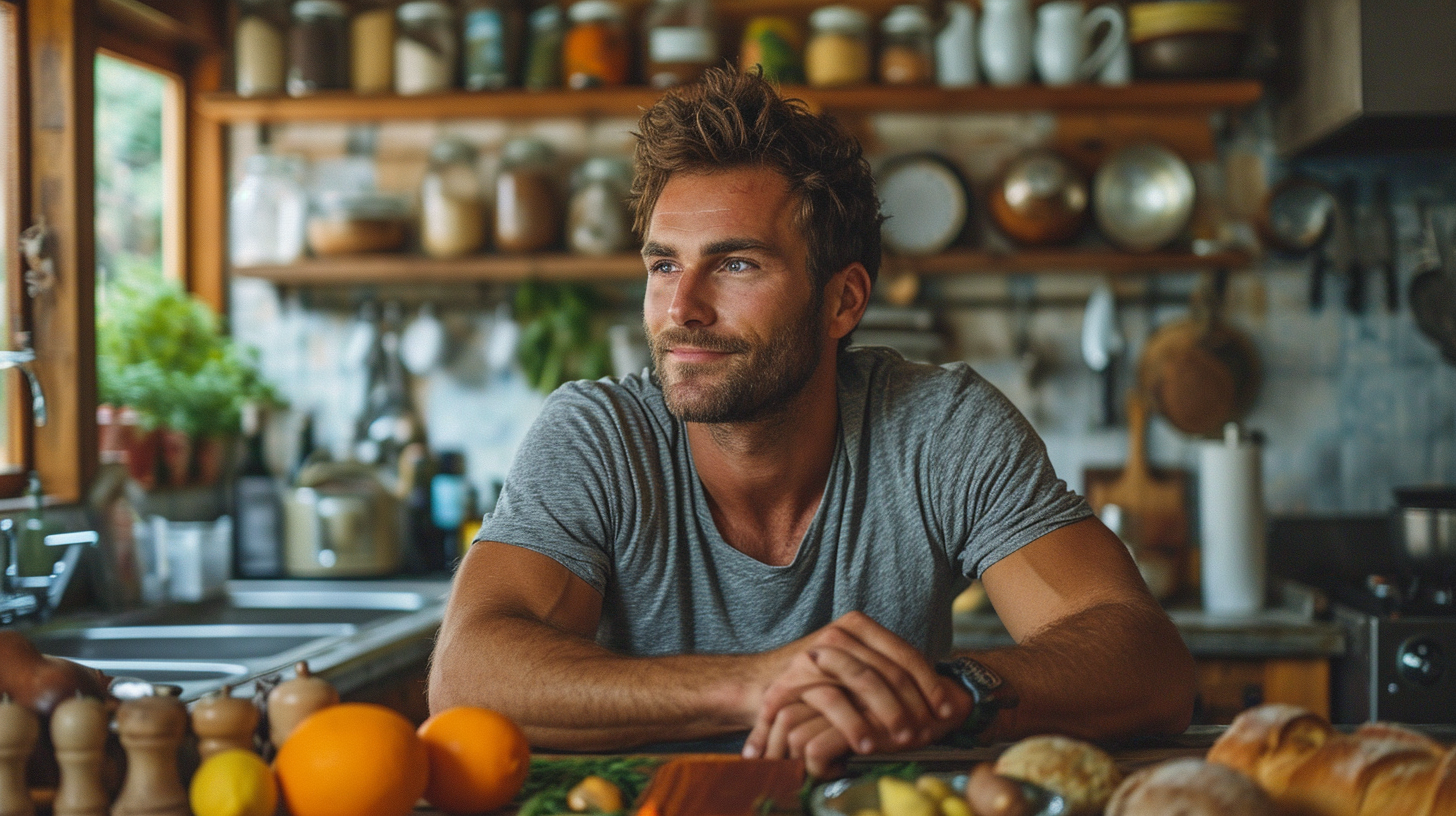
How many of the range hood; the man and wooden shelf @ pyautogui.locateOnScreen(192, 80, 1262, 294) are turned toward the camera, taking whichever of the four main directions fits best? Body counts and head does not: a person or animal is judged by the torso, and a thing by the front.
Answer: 3

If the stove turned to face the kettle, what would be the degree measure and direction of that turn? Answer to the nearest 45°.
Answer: approximately 90° to its right

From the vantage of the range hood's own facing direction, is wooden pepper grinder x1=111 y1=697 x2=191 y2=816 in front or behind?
in front

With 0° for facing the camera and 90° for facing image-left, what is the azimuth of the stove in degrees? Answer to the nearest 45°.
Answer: approximately 0°

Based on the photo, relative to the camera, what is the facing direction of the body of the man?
toward the camera

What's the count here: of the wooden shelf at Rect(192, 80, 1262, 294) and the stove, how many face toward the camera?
2

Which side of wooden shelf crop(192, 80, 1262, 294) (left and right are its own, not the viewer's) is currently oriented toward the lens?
front

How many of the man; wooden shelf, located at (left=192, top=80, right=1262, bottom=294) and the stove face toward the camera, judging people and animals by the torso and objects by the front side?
3

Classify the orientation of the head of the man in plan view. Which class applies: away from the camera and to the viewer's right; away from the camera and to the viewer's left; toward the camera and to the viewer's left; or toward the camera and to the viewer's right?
toward the camera and to the viewer's left

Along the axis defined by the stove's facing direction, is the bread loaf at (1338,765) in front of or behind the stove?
in front
